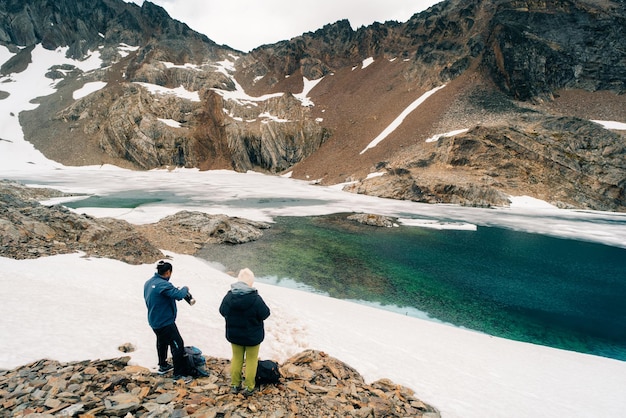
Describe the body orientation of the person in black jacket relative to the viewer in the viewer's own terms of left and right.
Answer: facing away from the viewer

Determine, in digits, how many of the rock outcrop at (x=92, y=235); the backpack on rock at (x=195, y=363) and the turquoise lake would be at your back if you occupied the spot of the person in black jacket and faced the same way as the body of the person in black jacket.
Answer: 0

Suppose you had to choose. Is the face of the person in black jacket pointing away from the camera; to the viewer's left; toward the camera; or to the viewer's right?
away from the camera

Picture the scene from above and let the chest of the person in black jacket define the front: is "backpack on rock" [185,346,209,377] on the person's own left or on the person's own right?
on the person's own left

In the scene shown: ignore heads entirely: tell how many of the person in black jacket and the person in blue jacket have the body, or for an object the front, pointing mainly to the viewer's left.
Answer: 0

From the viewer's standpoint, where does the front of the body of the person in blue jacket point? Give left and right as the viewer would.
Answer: facing away from the viewer and to the right of the viewer
